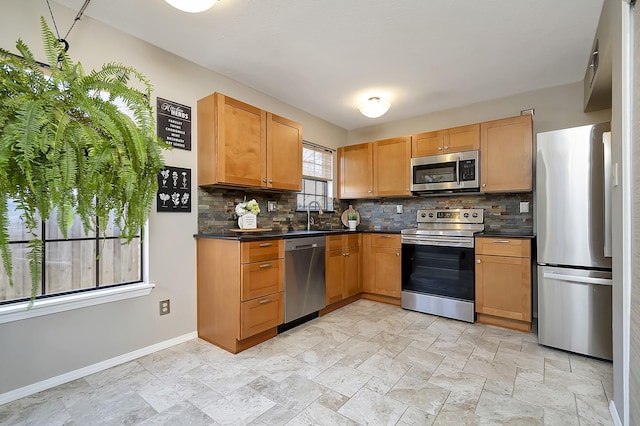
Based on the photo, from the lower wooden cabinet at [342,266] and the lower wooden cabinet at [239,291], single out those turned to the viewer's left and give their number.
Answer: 0

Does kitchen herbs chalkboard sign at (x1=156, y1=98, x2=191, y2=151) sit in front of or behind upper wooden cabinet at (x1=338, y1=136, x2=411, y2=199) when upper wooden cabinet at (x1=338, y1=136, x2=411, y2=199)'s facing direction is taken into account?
in front

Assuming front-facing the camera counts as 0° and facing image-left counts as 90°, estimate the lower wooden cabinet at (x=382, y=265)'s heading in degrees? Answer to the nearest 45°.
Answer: approximately 45°

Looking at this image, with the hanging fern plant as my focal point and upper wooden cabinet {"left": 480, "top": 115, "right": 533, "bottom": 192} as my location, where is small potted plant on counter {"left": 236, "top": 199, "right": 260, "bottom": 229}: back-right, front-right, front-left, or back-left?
front-right

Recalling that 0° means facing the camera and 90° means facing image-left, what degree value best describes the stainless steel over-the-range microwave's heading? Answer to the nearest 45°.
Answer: approximately 0°

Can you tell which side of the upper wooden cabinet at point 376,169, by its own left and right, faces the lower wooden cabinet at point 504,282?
left

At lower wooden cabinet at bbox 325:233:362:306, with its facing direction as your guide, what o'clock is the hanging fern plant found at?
The hanging fern plant is roughly at 2 o'clock from the lower wooden cabinet.

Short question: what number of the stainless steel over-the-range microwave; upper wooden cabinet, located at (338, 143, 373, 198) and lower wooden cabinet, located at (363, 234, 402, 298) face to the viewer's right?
0

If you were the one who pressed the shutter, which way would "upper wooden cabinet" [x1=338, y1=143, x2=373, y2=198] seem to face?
facing the viewer and to the left of the viewer

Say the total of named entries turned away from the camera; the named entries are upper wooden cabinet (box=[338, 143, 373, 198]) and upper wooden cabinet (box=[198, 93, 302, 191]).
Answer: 0

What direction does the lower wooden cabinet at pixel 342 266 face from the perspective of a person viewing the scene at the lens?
facing the viewer and to the right of the viewer

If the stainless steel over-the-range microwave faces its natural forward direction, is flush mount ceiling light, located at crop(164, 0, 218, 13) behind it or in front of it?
in front
